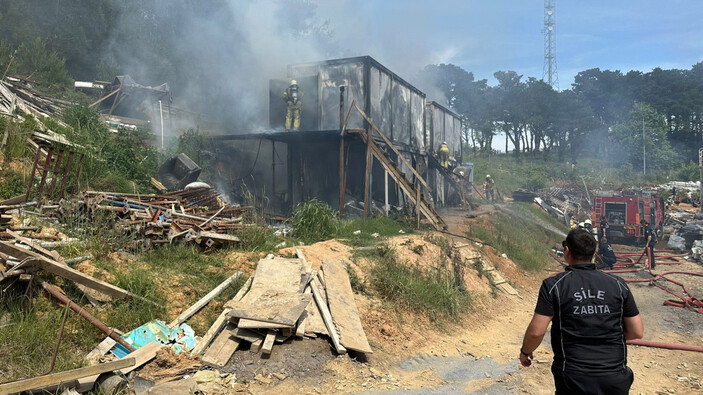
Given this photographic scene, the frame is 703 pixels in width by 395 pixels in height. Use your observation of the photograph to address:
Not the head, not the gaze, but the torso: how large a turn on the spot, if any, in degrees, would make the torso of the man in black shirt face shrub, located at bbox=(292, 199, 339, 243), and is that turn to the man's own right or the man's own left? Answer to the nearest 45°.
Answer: approximately 45° to the man's own left

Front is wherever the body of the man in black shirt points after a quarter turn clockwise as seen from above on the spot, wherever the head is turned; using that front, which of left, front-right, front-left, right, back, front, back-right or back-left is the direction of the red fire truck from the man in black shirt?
left

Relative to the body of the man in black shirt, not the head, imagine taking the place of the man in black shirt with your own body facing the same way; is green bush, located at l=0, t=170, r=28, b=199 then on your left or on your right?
on your left

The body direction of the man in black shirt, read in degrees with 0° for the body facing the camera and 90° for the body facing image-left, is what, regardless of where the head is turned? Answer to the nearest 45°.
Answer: approximately 180°

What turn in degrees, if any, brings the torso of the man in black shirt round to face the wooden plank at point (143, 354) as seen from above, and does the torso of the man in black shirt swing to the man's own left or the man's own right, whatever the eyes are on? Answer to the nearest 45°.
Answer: approximately 90° to the man's own left

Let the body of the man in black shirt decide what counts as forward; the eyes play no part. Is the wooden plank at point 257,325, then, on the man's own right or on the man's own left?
on the man's own left

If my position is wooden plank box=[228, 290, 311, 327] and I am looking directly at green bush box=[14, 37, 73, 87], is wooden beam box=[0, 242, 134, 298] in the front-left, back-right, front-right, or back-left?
front-left

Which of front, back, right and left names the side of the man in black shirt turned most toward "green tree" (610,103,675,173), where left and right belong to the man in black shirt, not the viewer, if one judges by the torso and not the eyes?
front

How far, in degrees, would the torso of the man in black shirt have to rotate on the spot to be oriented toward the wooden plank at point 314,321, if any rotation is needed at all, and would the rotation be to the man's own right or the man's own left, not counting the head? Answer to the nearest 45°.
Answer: approximately 45° to the man's own left
